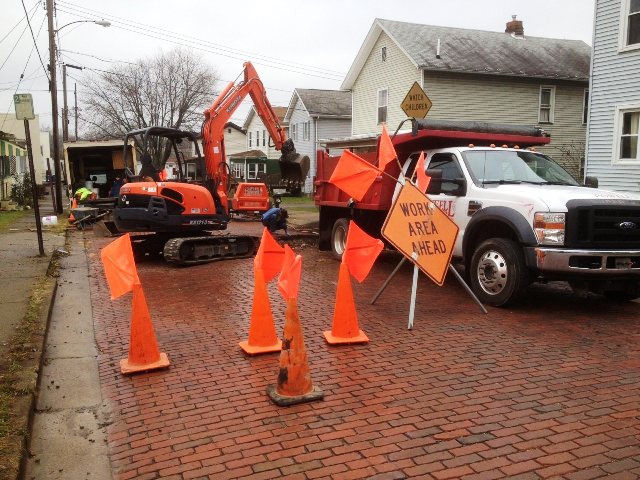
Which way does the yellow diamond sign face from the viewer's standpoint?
toward the camera

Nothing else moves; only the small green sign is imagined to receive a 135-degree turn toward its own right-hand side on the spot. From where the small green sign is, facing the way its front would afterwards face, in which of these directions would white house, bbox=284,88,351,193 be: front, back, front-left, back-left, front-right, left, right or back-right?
right

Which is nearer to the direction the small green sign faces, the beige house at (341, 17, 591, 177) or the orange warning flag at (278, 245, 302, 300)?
the orange warning flag

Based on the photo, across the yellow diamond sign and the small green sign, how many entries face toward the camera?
2

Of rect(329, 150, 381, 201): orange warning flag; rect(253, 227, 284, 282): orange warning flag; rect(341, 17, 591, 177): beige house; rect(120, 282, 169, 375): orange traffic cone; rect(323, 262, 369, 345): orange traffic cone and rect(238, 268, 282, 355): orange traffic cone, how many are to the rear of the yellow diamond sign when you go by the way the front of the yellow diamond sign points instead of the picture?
1

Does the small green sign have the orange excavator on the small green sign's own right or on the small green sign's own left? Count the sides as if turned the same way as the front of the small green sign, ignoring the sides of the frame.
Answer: on the small green sign's own left

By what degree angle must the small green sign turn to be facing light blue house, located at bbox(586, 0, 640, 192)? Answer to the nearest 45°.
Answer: approximately 90° to its left

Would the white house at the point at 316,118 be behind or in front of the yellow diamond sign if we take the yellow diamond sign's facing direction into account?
behind

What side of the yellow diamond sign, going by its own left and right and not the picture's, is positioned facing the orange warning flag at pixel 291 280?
front

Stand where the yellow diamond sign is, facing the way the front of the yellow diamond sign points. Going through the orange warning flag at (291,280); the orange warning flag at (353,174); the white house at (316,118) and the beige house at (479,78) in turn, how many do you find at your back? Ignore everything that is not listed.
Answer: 2

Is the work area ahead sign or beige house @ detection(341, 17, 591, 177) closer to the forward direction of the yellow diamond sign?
the work area ahead sign

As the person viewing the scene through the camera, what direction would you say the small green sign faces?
facing the viewer

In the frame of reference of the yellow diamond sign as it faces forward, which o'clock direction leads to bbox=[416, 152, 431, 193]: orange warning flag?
The orange warning flag is roughly at 12 o'clock from the yellow diamond sign.

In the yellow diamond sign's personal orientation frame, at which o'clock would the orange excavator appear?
The orange excavator is roughly at 3 o'clock from the yellow diamond sign.

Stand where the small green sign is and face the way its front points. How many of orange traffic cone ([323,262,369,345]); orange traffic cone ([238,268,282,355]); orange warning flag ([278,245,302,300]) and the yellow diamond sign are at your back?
0

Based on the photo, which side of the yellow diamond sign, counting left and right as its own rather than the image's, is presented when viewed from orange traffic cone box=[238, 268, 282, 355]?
front

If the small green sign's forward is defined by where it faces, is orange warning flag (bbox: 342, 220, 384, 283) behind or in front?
in front

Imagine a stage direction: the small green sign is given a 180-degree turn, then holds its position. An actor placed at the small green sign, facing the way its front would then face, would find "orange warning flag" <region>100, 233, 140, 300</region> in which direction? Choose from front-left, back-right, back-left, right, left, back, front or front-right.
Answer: back

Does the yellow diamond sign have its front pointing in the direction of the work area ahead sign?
yes

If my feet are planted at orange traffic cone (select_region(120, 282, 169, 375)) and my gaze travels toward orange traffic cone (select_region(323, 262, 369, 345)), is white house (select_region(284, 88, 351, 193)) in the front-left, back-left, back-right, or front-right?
front-left
